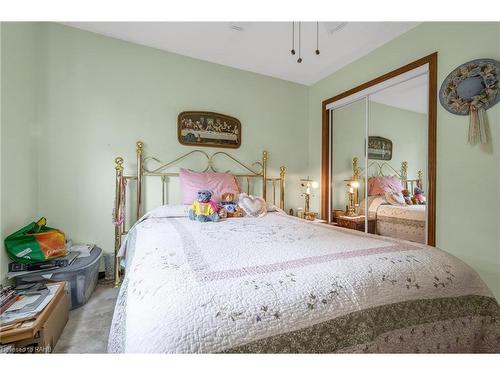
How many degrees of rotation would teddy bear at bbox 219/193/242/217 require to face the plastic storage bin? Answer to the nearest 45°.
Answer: approximately 90° to its right

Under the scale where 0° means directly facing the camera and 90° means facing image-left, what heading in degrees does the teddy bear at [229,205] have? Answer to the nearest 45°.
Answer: approximately 0°

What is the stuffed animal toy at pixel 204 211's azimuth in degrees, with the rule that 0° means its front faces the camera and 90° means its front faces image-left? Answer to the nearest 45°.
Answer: approximately 0°

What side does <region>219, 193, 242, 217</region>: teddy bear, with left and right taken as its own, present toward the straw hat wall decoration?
left

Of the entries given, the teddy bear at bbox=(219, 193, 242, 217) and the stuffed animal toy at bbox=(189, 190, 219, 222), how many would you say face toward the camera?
2
